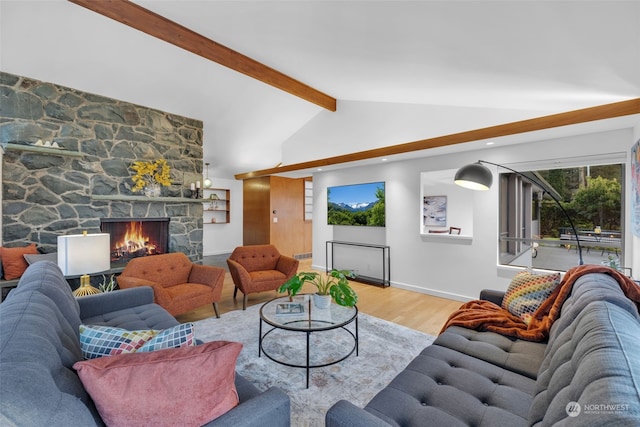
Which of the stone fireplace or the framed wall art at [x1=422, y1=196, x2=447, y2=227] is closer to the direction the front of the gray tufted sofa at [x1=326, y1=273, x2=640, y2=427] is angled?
the stone fireplace

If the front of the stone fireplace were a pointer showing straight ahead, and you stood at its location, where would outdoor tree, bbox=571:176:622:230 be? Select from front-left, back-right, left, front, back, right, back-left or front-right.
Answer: front

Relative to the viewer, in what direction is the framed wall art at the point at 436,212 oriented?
toward the camera

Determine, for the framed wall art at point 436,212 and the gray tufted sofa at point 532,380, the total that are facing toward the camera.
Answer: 1

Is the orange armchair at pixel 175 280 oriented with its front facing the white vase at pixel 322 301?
yes

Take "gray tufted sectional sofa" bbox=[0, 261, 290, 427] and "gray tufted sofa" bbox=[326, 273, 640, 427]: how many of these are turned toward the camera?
0

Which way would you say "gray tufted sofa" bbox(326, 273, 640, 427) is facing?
to the viewer's left

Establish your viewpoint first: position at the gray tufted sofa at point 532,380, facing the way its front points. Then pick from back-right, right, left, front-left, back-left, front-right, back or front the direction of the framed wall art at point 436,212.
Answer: right

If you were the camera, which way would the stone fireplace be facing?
facing the viewer and to the right of the viewer

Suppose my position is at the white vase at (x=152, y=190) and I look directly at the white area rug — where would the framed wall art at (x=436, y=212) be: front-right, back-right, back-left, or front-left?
front-left

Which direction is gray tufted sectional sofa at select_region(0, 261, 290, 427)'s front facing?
to the viewer's right

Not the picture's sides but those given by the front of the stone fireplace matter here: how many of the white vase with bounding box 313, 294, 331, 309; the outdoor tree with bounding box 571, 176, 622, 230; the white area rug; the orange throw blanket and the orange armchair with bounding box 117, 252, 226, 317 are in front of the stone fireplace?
5

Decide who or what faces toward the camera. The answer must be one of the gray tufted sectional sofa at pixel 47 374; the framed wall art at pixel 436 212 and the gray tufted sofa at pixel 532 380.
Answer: the framed wall art

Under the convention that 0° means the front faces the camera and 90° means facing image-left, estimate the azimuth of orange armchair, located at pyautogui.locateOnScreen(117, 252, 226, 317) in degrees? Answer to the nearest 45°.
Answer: approximately 315°

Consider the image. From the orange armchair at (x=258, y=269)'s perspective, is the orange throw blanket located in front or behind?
in front
